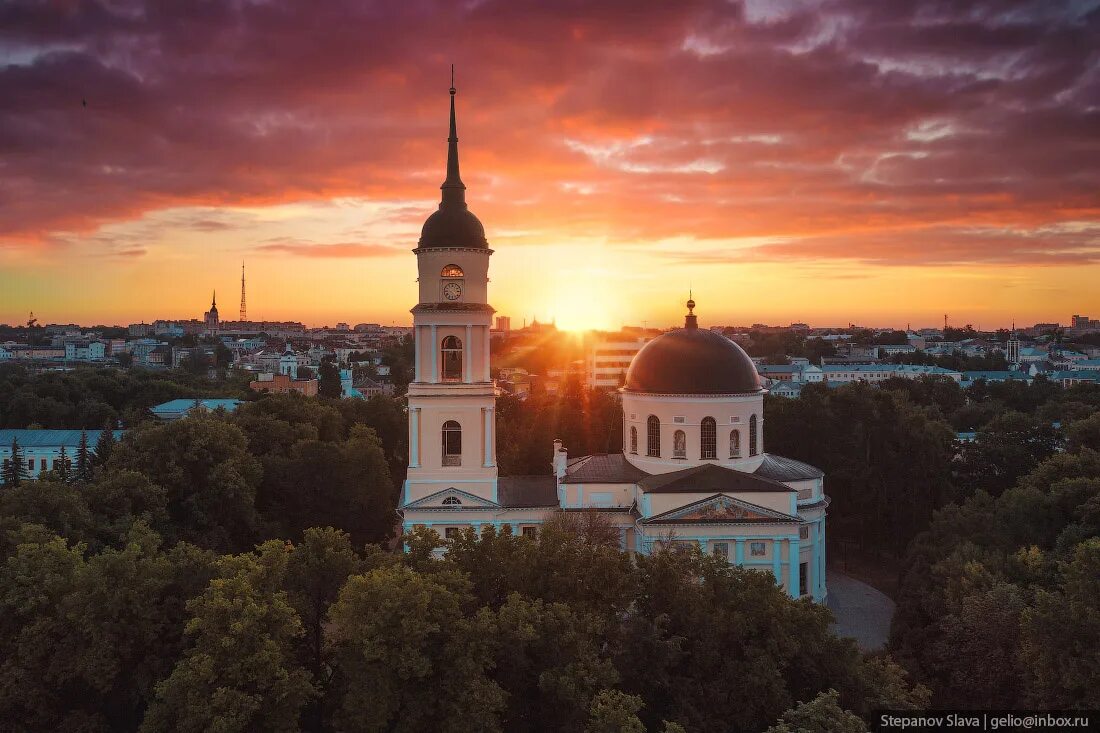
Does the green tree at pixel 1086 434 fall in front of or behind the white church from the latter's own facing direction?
behind

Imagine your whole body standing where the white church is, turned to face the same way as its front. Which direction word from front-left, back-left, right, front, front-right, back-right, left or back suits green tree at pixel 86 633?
front-left

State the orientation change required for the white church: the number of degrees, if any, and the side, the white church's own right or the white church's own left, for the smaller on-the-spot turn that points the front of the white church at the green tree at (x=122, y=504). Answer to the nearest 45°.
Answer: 0° — it already faces it

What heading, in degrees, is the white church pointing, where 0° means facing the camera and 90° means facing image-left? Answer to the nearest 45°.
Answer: approximately 90°

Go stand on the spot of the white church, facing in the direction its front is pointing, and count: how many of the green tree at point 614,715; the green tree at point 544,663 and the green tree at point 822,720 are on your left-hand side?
3

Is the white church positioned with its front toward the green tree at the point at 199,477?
yes

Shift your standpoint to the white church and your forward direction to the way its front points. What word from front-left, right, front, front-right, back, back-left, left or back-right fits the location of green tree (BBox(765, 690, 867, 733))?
left

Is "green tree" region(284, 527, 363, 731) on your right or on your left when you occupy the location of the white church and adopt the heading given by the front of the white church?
on your left

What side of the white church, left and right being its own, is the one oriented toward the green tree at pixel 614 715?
left

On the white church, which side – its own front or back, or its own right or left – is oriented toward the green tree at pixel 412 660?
left

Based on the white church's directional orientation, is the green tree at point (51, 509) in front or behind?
in front

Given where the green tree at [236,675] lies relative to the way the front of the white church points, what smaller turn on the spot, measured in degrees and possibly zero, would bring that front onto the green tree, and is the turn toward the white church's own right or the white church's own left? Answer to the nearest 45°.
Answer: approximately 45° to the white church's own left
